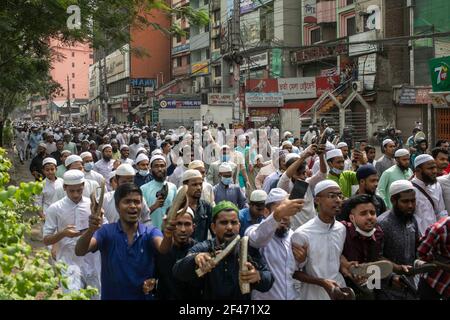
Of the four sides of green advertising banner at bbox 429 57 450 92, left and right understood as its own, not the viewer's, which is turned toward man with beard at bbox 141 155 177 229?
front

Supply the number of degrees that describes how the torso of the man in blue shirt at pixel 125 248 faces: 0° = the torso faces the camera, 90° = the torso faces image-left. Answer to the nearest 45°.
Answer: approximately 0°

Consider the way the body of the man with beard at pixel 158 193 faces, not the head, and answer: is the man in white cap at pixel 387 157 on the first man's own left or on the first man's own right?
on the first man's own left

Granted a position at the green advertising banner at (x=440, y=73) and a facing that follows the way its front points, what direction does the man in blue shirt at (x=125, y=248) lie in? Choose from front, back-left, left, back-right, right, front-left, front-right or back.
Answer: front

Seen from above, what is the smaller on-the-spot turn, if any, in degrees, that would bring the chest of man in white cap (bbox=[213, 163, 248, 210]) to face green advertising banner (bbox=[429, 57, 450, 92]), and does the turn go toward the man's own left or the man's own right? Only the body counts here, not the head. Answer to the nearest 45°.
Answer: approximately 135° to the man's own left

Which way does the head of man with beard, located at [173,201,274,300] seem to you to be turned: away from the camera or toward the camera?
toward the camera

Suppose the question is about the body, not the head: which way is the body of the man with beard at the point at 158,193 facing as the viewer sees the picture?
toward the camera

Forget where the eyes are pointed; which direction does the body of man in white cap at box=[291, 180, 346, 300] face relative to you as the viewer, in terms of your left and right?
facing the viewer and to the right of the viewer

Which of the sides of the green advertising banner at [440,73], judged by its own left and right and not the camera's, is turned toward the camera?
front

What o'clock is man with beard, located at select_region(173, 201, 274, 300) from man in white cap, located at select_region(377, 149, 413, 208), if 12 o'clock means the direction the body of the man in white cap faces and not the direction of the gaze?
The man with beard is roughly at 2 o'clock from the man in white cap.

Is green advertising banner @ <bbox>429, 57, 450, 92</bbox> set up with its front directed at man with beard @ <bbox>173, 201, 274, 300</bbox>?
yes

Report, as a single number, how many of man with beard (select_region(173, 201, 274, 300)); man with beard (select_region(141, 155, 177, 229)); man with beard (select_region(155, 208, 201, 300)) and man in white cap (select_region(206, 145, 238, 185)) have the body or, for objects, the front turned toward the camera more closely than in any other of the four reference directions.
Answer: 4

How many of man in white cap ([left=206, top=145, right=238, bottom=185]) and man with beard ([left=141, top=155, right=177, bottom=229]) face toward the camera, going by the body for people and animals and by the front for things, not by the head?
2
